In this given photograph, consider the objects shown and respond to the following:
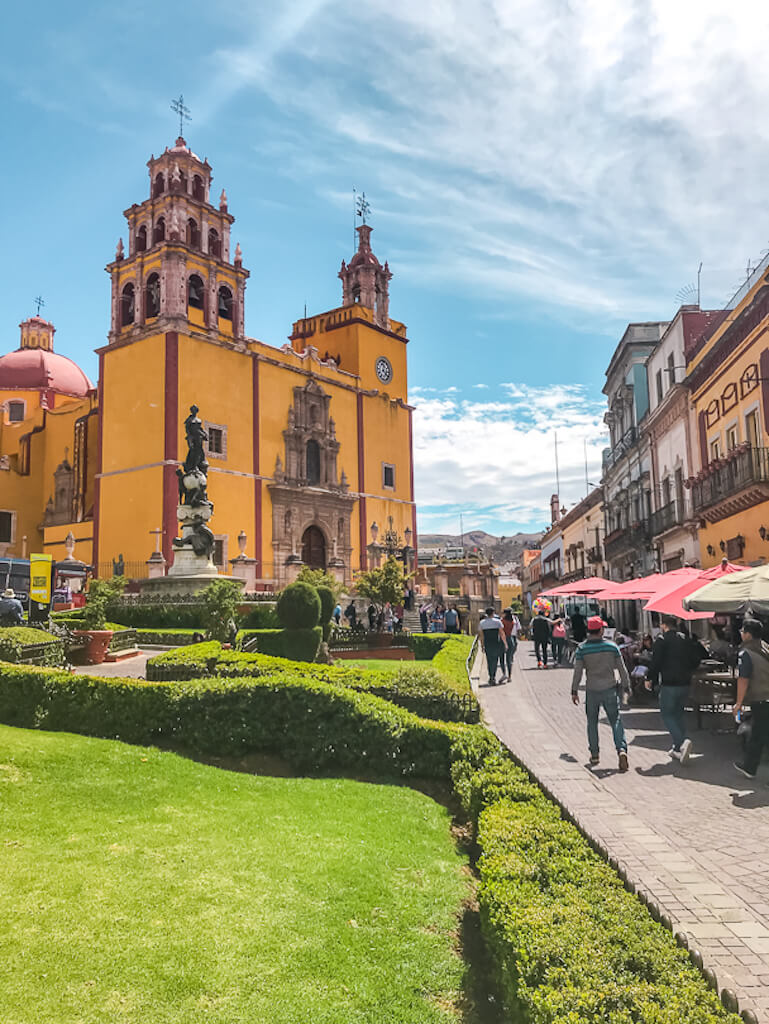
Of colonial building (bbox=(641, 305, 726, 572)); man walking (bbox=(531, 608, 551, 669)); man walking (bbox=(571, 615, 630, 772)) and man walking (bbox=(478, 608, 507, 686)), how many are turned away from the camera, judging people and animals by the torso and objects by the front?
3

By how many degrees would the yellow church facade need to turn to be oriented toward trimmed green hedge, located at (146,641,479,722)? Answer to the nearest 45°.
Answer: approximately 45° to its right

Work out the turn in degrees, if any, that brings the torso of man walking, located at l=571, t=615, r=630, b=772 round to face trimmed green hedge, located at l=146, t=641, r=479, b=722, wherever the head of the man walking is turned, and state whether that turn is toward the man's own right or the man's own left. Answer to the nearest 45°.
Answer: approximately 90° to the man's own left

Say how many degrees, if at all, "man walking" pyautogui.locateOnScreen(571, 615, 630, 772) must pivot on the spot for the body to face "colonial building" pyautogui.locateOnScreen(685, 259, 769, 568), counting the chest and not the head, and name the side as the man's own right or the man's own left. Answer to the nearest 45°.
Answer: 0° — they already face it

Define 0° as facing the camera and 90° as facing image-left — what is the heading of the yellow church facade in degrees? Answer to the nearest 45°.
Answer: approximately 315°

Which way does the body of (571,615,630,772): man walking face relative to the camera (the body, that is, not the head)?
away from the camera

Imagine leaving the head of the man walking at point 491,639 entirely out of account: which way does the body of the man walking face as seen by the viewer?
away from the camera

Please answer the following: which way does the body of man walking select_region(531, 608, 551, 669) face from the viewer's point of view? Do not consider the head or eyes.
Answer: away from the camera

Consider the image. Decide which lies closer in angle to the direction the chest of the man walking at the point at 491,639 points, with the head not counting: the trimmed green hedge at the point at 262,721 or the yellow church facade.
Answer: the yellow church facade
